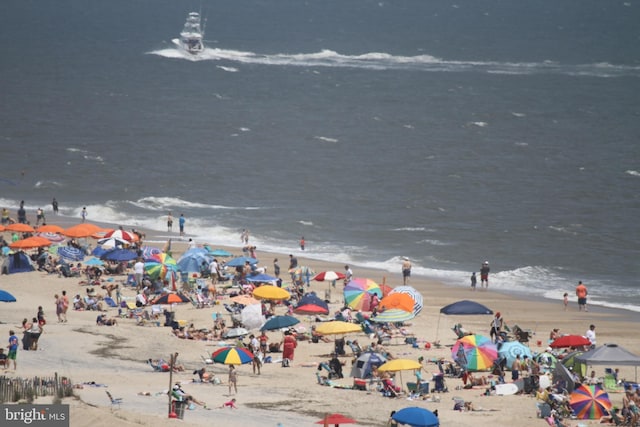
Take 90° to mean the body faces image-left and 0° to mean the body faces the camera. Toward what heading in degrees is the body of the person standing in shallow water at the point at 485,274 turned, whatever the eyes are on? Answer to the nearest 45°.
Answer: approximately 180°

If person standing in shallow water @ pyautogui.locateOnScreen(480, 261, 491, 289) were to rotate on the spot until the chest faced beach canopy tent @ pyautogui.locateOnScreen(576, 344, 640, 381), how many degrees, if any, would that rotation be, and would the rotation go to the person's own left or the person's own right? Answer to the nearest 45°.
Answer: approximately 180°

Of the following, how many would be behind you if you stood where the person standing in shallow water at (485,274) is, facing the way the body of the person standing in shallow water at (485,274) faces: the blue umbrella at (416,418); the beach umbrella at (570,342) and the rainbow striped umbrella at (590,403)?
3

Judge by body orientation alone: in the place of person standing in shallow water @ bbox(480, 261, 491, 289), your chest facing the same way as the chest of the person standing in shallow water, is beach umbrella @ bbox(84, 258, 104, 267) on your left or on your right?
on your left

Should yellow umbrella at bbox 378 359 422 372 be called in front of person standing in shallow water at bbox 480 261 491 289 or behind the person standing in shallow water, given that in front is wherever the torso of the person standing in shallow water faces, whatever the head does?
behind

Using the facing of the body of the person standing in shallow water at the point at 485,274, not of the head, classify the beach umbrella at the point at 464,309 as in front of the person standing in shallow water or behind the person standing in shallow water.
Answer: behind

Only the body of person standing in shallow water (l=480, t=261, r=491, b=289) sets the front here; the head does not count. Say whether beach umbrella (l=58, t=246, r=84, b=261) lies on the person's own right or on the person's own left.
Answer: on the person's own left

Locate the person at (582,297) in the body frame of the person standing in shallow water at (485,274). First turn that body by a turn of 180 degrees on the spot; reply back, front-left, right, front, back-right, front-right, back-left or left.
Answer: front-left

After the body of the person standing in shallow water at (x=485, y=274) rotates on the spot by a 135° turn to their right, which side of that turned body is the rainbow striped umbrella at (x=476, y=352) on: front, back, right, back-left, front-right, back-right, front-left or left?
front-right

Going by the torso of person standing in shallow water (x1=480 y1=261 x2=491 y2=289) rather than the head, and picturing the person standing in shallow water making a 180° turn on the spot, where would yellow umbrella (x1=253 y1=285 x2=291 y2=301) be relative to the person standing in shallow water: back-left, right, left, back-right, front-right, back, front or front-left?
front-right

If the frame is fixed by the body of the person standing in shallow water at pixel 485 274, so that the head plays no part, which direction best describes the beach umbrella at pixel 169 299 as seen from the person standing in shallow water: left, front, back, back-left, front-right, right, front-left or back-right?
back-left

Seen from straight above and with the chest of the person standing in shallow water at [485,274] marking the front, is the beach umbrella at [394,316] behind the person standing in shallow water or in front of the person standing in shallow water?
behind

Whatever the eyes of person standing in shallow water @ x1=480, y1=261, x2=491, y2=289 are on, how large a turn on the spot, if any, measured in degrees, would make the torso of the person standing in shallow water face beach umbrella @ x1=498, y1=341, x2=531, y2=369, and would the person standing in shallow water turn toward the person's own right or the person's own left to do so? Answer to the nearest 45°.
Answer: approximately 180°

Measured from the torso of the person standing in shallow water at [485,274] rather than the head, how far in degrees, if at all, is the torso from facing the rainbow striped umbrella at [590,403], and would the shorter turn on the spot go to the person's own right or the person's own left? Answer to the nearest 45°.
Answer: approximately 180°

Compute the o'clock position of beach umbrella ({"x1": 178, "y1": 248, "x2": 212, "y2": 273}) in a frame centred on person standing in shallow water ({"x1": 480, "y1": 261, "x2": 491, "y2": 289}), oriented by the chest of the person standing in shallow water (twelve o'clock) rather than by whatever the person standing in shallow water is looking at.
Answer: The beach umbrella is roughly at 8 o'clock from the person standing in shallow water.

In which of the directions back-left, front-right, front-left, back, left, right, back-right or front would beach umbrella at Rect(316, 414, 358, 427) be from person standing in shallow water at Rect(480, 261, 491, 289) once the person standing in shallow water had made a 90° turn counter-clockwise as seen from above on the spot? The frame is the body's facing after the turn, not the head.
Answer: left

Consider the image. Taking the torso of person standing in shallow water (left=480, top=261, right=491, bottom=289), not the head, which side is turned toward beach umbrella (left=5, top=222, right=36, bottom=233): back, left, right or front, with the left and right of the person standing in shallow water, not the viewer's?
left

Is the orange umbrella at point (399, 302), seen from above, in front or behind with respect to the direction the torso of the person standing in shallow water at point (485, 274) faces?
behind

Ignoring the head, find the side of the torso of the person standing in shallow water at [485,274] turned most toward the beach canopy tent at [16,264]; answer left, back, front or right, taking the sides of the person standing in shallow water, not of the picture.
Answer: left
